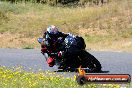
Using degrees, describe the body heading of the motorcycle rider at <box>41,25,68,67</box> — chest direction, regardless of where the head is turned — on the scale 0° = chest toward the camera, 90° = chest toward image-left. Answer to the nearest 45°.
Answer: approximately 45°
